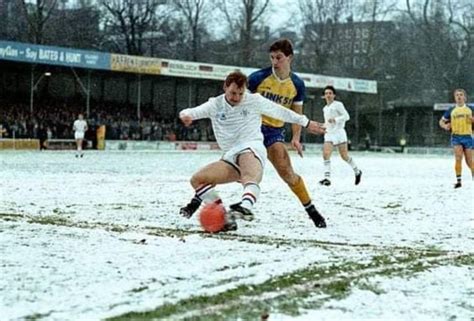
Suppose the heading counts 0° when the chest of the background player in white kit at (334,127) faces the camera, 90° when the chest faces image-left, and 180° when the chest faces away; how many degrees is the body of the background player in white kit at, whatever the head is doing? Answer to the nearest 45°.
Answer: approximately 45°

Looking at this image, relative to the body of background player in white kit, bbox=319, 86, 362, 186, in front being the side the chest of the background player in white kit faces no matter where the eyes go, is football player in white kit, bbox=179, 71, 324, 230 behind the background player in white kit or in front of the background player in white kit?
in front

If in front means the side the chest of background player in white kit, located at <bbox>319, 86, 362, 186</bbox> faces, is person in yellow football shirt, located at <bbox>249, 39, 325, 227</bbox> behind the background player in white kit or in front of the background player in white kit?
in front
